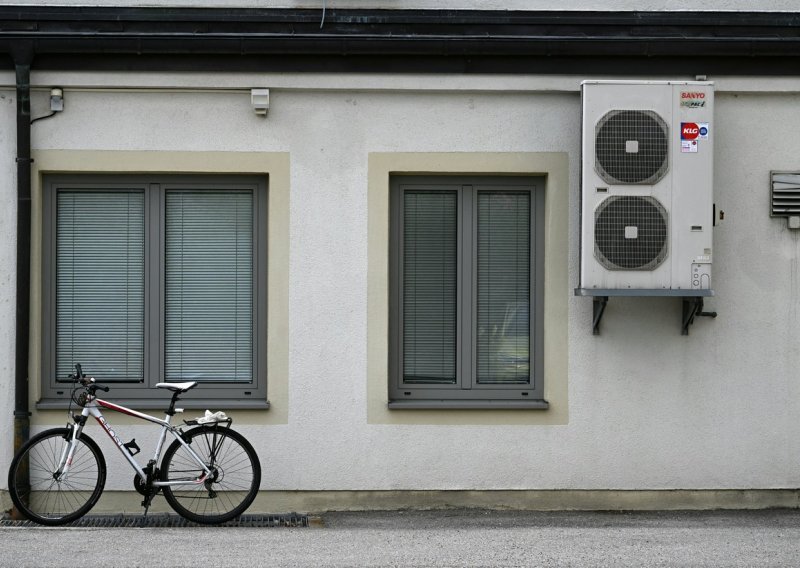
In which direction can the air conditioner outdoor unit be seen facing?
toward the camera

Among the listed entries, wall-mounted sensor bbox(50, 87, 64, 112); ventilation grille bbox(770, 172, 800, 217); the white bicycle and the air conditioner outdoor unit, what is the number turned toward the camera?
3

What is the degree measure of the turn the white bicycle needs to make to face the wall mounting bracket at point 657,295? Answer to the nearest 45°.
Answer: approximately 180°

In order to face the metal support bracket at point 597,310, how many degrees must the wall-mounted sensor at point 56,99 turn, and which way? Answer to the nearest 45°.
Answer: approximately 90° to its left

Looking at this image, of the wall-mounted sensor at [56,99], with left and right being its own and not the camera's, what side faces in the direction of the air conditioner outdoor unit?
left

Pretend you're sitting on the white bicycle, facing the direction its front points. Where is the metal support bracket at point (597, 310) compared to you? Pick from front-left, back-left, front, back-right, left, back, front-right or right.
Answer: back

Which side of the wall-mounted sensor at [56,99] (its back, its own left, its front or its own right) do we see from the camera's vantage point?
front

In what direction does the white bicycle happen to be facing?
to the viewer's left

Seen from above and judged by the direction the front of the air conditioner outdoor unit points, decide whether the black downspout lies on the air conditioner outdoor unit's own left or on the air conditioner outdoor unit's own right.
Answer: on the air conditioner outdoor unit's own right

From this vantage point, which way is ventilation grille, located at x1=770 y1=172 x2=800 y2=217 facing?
toward the camera

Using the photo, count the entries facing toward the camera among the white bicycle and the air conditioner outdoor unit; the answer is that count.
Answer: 1

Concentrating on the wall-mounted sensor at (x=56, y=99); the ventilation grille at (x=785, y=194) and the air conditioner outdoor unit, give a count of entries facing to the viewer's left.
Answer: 0

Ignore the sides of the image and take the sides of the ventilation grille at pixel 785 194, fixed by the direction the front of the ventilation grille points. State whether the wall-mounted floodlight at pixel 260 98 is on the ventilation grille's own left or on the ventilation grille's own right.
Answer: on the ventilation grille's own right

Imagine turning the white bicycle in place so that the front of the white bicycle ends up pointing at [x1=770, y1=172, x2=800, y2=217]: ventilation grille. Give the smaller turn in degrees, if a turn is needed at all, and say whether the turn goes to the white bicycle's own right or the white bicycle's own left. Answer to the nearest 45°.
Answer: approximately 180°

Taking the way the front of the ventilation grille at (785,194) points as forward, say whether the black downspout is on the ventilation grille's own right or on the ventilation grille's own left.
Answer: on the ventilation grille's own right

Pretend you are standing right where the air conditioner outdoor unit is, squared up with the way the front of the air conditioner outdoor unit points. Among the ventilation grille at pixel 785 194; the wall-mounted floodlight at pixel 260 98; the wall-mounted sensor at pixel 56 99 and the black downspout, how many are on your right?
3
